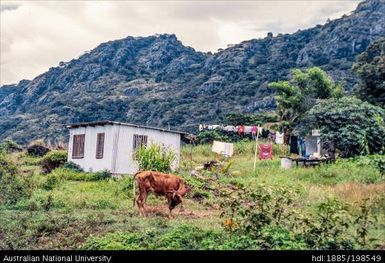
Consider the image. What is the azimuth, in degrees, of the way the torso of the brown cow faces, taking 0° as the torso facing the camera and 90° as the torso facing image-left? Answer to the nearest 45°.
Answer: approximately 270°

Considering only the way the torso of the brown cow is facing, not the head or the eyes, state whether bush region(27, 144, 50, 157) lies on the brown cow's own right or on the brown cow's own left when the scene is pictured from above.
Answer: on the brown cow's own left

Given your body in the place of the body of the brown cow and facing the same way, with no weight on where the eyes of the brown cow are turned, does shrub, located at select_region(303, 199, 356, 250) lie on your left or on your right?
on your right

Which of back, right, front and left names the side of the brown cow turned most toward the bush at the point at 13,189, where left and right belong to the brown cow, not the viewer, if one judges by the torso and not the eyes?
back

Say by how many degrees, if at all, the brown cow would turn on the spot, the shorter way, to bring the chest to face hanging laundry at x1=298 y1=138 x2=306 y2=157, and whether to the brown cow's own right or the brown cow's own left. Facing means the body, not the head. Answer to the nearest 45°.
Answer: approximately 45° to the brown cow's own left

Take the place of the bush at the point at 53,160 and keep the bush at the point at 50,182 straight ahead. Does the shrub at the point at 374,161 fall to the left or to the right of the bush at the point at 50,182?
left

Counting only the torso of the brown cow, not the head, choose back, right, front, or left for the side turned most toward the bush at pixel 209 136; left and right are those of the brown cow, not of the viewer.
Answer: left

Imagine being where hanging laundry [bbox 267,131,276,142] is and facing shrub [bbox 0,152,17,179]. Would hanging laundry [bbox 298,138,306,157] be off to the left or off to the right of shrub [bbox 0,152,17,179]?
left

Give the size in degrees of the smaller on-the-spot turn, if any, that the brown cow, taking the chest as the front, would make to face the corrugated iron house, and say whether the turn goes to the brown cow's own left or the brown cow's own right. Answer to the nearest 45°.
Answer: approximately 90° to the brown cow's own left

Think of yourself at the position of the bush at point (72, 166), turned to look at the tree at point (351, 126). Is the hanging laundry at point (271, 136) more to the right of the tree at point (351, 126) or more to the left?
left

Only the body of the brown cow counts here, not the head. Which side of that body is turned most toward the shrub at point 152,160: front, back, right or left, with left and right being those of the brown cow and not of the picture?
left

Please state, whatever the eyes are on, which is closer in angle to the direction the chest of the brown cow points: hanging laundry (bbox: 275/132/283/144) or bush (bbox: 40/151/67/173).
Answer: the hanging laundry

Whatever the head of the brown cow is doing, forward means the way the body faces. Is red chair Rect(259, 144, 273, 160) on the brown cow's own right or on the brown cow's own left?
on the brown cow's own left

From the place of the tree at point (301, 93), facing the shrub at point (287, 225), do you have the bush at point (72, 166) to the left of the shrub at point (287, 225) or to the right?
right
